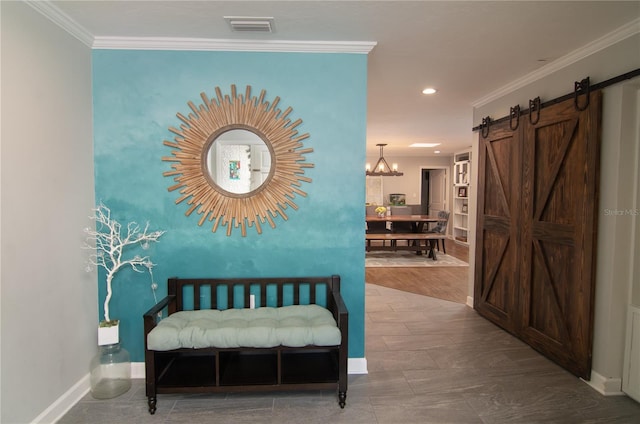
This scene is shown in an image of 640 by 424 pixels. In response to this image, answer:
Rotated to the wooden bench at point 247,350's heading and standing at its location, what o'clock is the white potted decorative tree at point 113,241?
The white potted decorative tree is roughly at 4 o'clock from the wooden bench.

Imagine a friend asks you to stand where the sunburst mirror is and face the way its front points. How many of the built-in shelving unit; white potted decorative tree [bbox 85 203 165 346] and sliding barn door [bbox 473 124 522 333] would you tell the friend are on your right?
1

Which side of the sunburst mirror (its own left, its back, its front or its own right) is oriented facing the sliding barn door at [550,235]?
left

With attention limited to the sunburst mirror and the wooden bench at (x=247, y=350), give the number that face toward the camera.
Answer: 2

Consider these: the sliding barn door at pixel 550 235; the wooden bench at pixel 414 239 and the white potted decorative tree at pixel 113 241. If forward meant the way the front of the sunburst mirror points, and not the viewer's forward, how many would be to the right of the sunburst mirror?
1

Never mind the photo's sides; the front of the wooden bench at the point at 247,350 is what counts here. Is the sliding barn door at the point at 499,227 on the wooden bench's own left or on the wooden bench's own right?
on the wooden bench's own left

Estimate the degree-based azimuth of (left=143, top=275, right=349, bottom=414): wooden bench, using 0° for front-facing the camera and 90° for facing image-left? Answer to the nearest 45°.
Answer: approximately 0°

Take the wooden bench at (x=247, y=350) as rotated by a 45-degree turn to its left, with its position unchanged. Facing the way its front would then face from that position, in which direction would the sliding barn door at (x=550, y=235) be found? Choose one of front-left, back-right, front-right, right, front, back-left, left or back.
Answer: front-left

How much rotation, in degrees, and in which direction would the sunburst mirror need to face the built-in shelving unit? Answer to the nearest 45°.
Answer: approximately 135° to its left

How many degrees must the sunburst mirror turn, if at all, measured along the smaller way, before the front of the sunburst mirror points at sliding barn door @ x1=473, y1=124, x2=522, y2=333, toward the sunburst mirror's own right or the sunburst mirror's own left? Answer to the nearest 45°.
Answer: approximately 90° to the sunburst mirror's own left

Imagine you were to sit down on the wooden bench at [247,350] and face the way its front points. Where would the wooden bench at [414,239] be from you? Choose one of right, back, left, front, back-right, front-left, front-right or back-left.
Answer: back-left
